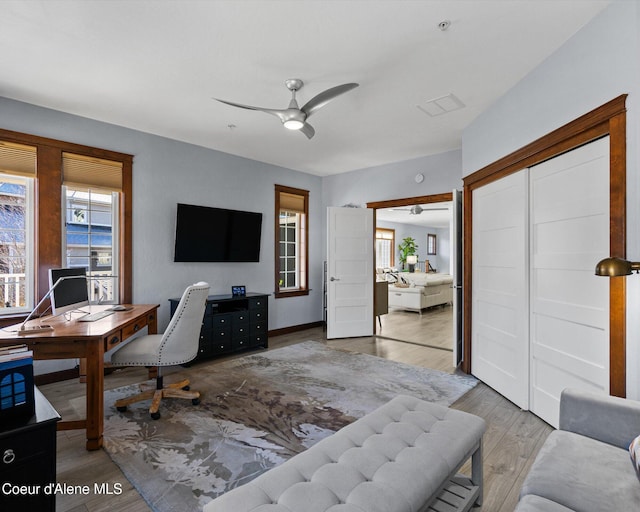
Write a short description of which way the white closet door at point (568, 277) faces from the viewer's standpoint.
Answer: facing the viewer and to the left of the viewer

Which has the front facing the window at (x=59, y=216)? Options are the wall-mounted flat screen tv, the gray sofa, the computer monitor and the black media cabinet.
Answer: the gray sofa

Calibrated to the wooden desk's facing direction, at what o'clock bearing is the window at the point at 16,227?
The window is roughly at 7 o'clock from the wooden desk.

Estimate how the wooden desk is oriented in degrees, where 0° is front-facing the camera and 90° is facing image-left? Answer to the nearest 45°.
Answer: approximately 315°

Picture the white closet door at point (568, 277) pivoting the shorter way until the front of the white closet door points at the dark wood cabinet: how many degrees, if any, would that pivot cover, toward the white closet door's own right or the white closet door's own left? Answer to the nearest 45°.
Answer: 0° — it already faces it

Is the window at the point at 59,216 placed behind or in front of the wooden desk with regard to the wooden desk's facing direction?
behind

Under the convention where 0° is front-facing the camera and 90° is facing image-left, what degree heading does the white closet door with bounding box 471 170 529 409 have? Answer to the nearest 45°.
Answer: approximately 45°

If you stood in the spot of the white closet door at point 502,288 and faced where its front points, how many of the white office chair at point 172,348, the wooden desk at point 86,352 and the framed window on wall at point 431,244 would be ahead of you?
2

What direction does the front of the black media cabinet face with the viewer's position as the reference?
facing the viewer and to the right of the viewer

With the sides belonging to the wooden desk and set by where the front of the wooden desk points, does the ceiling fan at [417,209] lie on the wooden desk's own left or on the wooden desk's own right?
on the wooden desk's own left

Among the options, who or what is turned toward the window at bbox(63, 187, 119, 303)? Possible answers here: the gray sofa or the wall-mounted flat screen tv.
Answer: the gray sofa

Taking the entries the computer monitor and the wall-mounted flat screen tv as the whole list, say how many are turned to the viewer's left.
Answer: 0

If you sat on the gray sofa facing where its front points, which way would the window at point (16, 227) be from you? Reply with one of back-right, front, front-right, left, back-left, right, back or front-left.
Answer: front

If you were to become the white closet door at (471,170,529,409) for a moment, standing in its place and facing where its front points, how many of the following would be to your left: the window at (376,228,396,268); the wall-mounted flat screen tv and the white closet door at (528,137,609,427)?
1

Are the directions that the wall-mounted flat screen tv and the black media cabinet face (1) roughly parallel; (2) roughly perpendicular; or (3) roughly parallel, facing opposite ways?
roughly parallel

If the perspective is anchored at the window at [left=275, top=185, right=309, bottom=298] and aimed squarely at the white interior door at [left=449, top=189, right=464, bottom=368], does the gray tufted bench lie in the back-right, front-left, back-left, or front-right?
front-right

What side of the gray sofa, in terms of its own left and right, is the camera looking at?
left

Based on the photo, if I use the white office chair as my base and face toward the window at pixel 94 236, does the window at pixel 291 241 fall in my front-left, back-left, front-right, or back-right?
front-right

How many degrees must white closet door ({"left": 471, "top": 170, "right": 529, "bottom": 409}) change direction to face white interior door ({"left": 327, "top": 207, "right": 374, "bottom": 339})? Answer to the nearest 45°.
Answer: approximately 90° to its right
